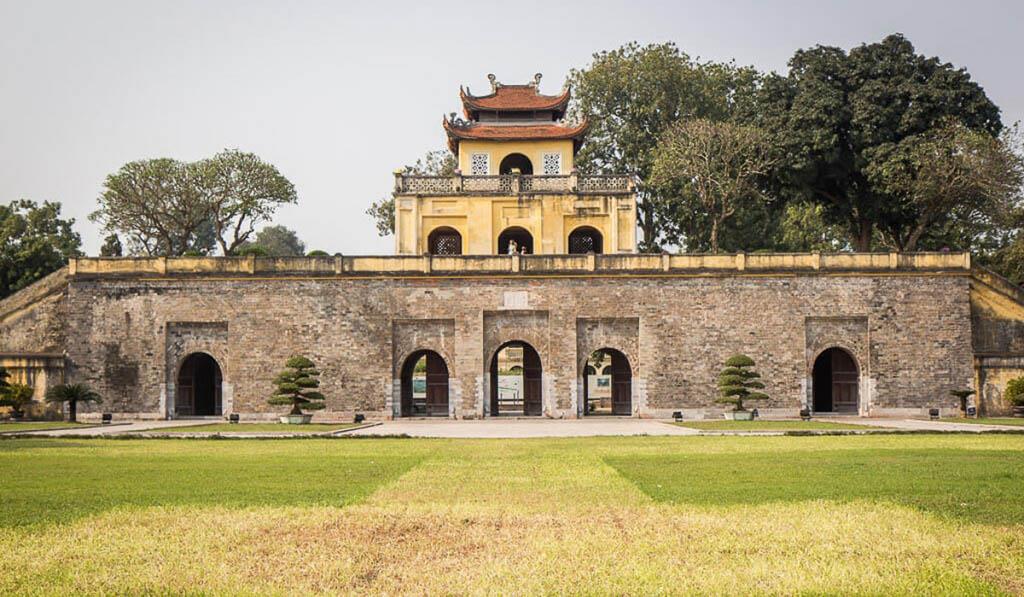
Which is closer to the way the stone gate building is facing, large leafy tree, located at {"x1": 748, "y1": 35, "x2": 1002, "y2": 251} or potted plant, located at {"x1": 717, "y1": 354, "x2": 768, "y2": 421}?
the potted plant

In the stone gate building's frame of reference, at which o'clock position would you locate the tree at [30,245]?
The tree is roughly at 4 o'clock from the stone gate building.

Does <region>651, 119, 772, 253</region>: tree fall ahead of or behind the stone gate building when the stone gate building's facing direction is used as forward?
behind

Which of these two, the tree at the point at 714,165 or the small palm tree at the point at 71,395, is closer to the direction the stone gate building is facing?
the small palm tree

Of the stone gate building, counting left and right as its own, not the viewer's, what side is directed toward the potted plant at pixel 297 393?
right

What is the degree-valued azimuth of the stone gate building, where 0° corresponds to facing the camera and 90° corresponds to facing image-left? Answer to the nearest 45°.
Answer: approximately 0°

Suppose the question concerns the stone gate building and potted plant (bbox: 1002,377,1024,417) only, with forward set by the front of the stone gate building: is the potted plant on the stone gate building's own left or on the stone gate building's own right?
on the stone gate building's own left

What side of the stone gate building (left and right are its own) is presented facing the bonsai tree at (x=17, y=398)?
right
